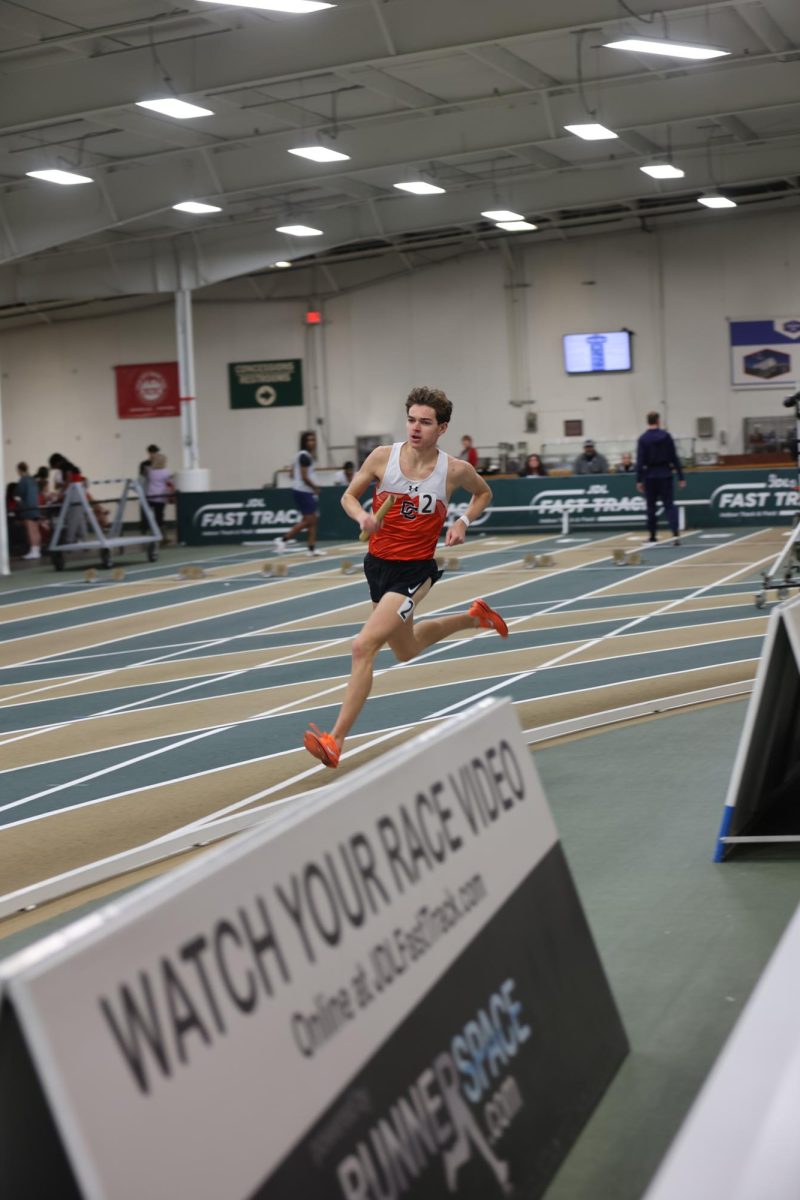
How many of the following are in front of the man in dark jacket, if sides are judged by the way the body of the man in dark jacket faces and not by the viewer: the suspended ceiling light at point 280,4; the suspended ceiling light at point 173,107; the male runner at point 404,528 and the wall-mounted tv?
1

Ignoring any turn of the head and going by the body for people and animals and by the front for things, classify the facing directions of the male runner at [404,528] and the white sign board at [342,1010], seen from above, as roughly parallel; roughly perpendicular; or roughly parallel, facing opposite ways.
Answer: roughly perpendicular

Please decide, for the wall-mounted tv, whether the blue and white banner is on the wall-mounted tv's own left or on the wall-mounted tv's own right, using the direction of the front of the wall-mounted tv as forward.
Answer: on the wall-mounted tv's own left

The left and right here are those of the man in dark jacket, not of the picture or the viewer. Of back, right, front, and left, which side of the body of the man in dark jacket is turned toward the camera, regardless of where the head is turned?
back

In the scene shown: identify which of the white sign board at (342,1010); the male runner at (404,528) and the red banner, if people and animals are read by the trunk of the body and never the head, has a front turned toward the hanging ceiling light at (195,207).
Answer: the red banner

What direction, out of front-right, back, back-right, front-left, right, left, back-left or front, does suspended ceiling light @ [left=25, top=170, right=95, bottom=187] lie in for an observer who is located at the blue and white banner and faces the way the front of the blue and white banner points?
front-right

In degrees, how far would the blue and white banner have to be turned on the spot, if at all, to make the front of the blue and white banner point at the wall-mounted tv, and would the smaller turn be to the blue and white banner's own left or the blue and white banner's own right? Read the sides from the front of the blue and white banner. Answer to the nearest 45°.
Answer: approximately 90° to the blue and white banner's own right

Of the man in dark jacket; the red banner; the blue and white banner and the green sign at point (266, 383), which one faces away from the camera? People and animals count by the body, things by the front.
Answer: the man in dark jacket

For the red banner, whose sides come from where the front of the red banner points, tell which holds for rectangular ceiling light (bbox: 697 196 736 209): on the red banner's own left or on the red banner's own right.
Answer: on the red banner's own left

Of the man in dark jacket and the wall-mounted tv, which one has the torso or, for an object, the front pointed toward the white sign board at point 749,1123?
the wall-mounted tv

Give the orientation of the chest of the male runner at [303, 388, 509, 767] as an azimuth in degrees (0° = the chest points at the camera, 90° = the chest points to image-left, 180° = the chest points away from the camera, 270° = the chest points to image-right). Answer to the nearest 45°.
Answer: approximately 45°

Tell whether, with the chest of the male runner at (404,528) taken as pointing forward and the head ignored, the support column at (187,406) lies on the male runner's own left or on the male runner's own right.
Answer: on the male runner's own right
